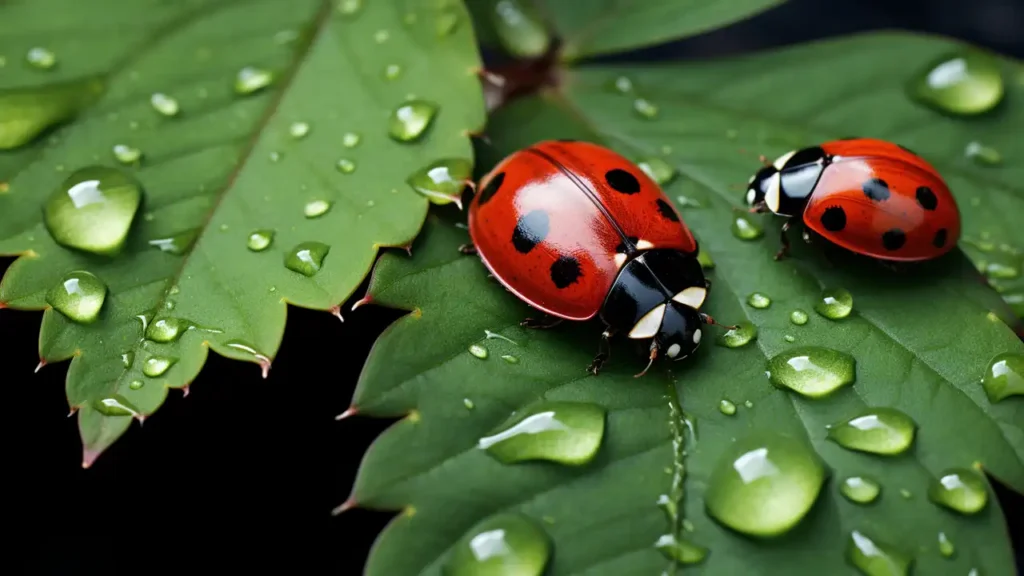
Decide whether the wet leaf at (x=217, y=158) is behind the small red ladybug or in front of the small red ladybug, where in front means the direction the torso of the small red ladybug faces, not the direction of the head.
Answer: in front

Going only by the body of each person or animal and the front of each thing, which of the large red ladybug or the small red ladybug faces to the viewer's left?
the small red ladybug

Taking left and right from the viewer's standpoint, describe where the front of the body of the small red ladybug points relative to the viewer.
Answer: facing to the left of the viewer

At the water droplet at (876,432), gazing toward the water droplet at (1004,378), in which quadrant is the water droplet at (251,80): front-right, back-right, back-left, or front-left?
back-left

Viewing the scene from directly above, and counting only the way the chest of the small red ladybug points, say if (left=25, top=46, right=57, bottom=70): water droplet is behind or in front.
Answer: in front

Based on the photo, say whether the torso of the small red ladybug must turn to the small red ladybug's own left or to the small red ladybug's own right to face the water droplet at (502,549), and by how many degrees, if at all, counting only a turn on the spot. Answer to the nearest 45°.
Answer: approximately 90° to the small red ladybug's own left

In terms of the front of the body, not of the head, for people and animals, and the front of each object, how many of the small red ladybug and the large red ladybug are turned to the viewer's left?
1

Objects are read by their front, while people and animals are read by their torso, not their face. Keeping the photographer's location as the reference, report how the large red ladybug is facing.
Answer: facing the viewer and to the right of the viewer
